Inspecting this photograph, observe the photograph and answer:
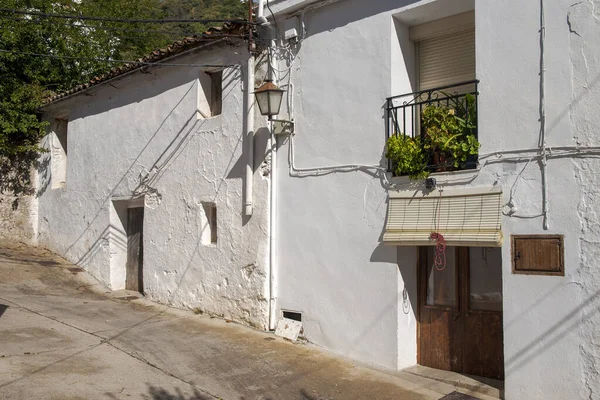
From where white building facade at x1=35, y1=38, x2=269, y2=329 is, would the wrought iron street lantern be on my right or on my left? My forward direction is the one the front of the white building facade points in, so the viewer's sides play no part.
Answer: on my left

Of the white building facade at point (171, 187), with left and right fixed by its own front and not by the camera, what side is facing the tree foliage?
right

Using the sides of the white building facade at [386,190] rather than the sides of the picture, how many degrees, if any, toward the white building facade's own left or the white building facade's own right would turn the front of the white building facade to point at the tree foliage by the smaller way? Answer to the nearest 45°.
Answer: approximately 90° to the white building facade's own right

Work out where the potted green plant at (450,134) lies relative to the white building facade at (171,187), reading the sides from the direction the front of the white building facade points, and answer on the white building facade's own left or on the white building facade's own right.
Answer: on the white building facade's own left

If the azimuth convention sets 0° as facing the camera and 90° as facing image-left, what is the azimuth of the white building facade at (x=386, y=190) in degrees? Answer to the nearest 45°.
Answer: approximately 45°

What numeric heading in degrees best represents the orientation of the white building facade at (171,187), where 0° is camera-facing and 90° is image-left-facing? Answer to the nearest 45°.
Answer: approximately 45°
